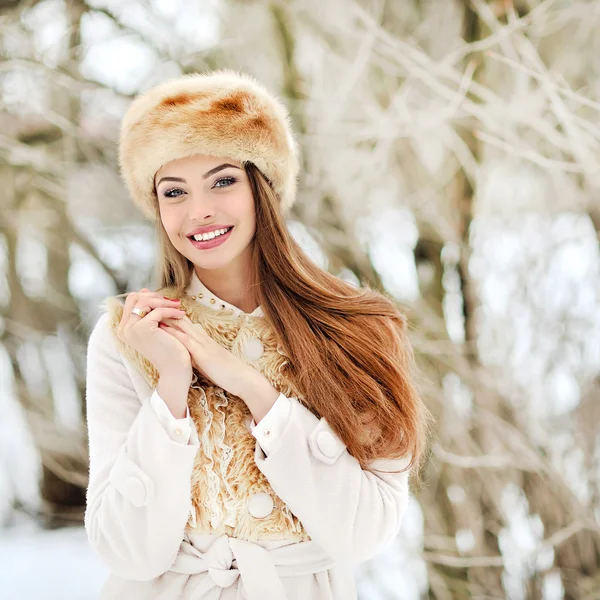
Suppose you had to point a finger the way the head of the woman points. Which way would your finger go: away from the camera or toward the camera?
toward the camera

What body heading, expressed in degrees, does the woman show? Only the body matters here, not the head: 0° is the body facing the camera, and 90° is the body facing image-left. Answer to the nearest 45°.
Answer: approximately 0°
